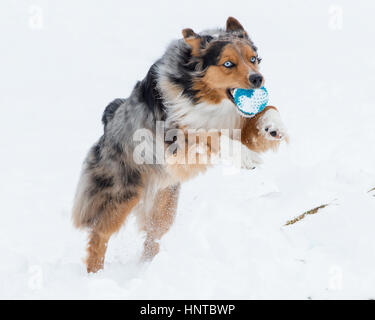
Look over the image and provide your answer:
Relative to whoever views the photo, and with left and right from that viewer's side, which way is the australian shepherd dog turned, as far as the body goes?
facing the viewer and to the right of the viewer
